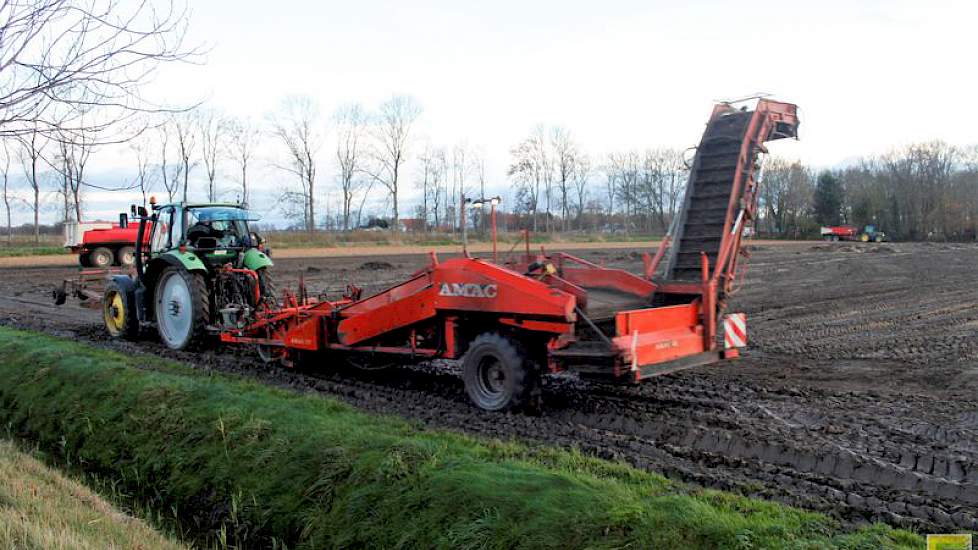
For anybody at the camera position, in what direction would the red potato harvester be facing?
facing away from the viewer and to the left of the viewer

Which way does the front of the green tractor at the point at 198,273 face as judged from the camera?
facing away from the viewer and to the left of the viewer

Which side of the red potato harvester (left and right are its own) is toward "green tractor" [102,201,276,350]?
front

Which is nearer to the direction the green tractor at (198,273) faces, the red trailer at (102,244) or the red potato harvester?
the red trailer

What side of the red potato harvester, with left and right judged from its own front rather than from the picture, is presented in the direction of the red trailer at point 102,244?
front

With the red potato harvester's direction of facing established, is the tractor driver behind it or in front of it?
in front

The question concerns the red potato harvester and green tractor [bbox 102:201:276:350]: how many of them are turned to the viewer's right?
0

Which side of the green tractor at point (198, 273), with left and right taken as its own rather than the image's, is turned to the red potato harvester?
back

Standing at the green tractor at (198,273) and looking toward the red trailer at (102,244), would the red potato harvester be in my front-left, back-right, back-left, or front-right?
back-right

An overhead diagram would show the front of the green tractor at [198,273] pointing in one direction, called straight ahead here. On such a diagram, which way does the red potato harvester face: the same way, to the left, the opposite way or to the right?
the same way
